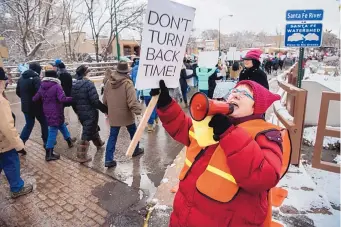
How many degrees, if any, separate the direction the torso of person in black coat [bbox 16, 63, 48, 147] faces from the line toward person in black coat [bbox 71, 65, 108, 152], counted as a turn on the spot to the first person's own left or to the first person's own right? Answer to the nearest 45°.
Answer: approximately 90° to the first person's own right

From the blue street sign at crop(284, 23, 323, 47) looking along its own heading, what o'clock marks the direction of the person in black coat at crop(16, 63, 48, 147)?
The person in black coat is roughly at 2 o'clock from the blue street sign.

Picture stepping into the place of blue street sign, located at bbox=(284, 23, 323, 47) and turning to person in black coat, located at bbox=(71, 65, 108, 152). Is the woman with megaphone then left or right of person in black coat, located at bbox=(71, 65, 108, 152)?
left

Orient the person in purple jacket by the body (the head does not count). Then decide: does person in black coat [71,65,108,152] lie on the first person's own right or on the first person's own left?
on the first person's own right

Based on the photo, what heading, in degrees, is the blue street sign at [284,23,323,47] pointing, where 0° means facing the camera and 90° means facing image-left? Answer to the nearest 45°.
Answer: approximately 0°

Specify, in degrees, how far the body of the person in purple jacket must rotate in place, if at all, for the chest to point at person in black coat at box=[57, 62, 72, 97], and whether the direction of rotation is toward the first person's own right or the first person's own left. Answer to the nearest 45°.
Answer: approximately 45° to the first person's own left

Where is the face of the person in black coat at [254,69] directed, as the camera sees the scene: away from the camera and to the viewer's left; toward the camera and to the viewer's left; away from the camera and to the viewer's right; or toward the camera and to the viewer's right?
toward the camera and to the viewer's left
